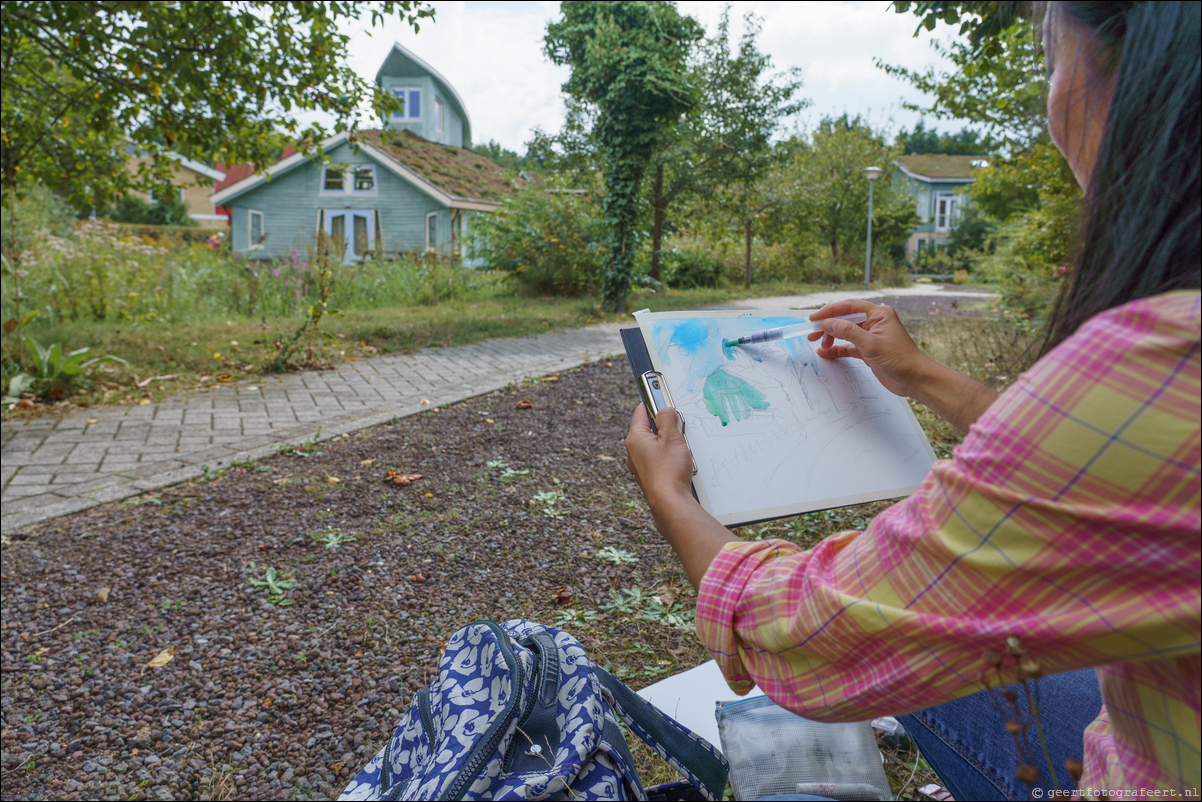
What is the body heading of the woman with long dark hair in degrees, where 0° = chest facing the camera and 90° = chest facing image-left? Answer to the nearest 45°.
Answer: approximately 135°

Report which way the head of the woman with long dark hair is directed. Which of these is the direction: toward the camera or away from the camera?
away from the camera

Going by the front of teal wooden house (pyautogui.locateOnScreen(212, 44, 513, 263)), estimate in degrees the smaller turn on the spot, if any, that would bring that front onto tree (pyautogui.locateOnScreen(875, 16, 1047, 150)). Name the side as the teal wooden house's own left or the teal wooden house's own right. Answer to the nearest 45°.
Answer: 0° — it already faces it

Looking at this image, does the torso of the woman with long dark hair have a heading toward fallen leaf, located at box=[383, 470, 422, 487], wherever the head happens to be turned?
yes

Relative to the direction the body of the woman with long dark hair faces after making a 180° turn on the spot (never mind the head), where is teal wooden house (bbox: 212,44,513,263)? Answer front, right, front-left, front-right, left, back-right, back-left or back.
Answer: back

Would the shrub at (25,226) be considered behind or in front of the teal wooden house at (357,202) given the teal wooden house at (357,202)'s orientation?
in front

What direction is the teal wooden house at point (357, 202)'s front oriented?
toward the camera

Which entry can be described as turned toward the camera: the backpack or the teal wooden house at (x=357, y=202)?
the teal wooden house

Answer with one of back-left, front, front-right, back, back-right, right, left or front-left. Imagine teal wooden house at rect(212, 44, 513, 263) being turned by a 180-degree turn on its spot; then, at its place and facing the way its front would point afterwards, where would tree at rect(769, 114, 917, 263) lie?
right

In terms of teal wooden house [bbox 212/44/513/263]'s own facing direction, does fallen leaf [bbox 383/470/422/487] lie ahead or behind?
ahead

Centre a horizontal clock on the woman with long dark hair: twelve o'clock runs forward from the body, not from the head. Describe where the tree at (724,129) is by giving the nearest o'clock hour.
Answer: The tree is roughly at 1 o'clock from the woman with long dark hair.
